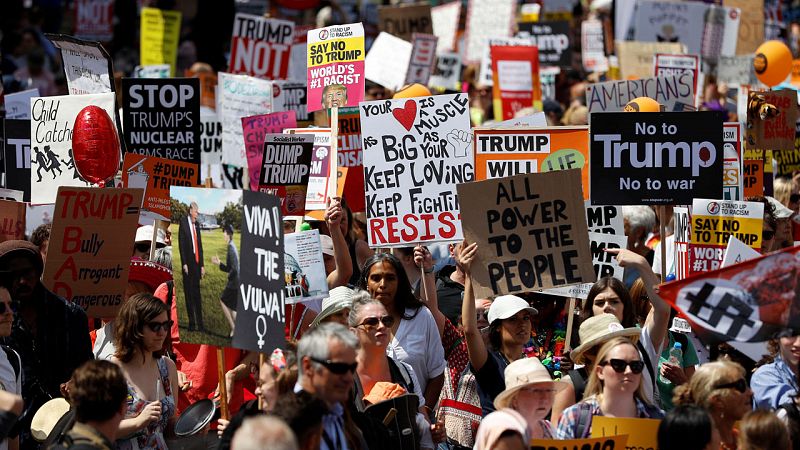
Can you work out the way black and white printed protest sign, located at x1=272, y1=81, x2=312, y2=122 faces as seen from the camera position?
facing the viewer

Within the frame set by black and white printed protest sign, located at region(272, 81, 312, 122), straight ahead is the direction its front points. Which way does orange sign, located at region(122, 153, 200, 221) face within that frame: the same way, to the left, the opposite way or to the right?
the same way

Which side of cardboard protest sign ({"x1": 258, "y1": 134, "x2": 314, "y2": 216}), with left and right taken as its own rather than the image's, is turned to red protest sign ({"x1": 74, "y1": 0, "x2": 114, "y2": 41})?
back

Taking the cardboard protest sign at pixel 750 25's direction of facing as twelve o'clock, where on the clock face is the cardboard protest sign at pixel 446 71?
the cardboard protest sign at pixel 446 71 is roughly at 2 o'clock from the cardboard protest sign at pixel 750 25.

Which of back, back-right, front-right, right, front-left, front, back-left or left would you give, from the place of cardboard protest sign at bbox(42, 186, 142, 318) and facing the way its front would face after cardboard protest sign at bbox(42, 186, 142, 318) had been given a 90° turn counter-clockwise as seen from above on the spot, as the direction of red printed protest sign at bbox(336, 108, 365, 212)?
front-left

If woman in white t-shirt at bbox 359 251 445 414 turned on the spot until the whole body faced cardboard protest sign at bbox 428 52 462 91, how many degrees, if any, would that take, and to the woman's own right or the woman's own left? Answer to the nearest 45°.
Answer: approximately 135° to the woman's own right

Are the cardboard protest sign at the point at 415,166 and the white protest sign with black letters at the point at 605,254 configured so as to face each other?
no

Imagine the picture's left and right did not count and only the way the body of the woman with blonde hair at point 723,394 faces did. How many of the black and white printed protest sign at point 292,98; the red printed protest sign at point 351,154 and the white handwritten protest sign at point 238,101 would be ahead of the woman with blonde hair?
0

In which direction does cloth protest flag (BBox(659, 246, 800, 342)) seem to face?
toward the camera

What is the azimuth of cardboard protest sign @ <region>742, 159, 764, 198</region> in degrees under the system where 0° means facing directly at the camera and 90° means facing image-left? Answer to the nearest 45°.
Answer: approximately 0°

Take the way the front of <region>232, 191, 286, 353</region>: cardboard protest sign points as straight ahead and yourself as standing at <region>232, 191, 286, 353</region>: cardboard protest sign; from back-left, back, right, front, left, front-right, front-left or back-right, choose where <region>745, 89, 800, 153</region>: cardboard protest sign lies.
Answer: back-left

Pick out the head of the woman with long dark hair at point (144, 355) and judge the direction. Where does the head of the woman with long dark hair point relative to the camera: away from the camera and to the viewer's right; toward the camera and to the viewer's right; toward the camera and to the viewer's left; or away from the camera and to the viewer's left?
toward the camera and to the viewer's right

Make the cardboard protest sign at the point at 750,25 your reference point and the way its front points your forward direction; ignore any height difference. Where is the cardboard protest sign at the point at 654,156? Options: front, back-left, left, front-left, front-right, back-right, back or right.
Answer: front

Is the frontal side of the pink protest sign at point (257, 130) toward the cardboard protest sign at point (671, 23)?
no

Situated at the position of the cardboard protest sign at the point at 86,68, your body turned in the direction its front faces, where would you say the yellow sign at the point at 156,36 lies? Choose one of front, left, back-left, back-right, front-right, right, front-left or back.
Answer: back

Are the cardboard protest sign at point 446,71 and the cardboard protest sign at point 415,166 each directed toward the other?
no

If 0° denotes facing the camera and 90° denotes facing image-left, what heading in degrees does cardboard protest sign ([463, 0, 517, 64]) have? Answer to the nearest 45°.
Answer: approximately 0°

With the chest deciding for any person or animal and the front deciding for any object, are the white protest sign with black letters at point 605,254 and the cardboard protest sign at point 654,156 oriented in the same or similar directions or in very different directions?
same or similar directions

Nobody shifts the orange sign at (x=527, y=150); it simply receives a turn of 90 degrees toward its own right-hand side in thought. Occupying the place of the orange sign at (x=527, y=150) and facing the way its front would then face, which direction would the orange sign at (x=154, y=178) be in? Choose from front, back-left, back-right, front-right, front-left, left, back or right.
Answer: front

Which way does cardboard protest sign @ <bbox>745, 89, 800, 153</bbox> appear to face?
toward the camera

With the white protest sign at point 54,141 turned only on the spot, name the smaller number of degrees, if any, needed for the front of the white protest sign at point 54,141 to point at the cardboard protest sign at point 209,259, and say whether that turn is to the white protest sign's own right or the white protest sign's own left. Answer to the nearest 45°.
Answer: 0° — it already faces it
